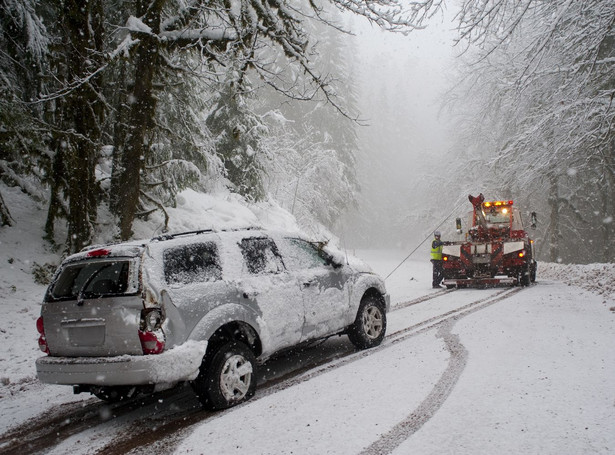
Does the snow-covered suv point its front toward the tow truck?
yes

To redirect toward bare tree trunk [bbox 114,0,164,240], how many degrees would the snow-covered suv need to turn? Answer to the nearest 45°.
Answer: approximately 45° to its left

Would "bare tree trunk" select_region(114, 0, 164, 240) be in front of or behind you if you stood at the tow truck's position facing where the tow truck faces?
behind

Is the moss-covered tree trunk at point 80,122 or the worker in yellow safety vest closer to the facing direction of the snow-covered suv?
the worker in yellow safety vest

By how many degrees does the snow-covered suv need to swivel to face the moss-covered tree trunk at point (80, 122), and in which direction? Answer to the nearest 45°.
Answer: approximately 90° to its left

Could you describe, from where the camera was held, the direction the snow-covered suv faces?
facing away from the viewer and to the right of the viewer

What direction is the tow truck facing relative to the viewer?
away from the camera

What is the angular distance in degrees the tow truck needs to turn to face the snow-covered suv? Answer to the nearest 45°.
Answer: approximately 180°

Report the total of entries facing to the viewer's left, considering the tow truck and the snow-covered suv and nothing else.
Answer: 0
